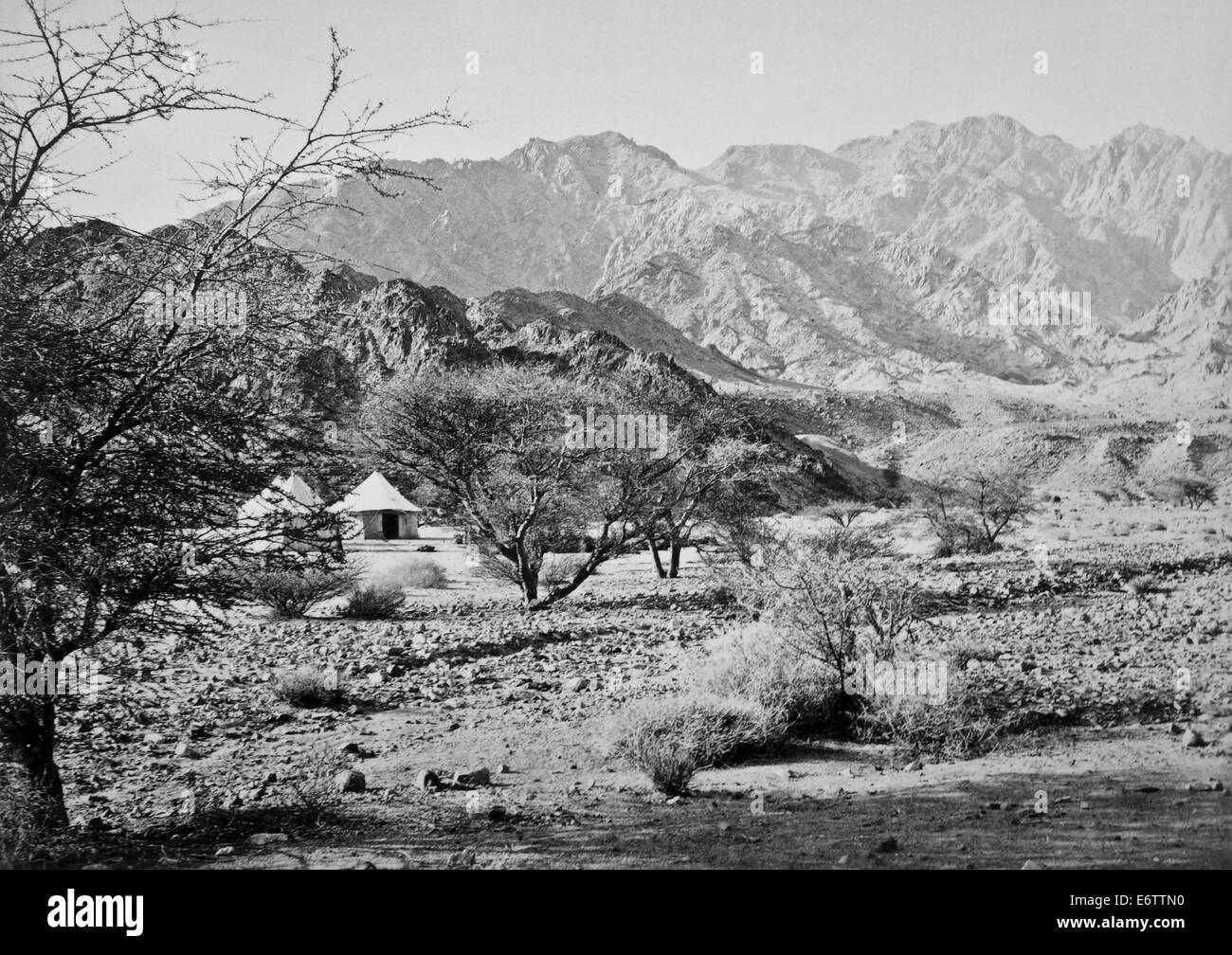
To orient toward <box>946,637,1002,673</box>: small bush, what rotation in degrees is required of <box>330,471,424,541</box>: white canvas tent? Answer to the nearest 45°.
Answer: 0° — it already faces it

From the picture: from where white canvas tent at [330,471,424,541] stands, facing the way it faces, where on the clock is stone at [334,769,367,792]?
The stone is roughly at 12 o'clock from the white canvas tent.

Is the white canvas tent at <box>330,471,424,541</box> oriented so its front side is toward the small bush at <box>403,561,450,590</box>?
yes

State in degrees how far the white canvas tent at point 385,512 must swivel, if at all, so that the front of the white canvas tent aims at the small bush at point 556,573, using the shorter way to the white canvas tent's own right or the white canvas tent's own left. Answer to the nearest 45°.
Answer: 0° — it already faces it

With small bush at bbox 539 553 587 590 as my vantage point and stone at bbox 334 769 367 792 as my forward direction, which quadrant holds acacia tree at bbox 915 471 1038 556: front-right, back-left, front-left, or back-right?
back-left

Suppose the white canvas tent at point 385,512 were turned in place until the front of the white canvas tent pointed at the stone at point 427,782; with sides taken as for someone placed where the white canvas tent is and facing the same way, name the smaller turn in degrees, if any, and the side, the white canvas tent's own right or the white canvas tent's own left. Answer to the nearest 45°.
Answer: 0° — it already faces it

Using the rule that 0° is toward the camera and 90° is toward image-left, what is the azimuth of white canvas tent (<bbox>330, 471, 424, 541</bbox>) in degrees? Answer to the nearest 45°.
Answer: approximately 0°

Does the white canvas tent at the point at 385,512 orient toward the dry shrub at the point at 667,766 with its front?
yes
